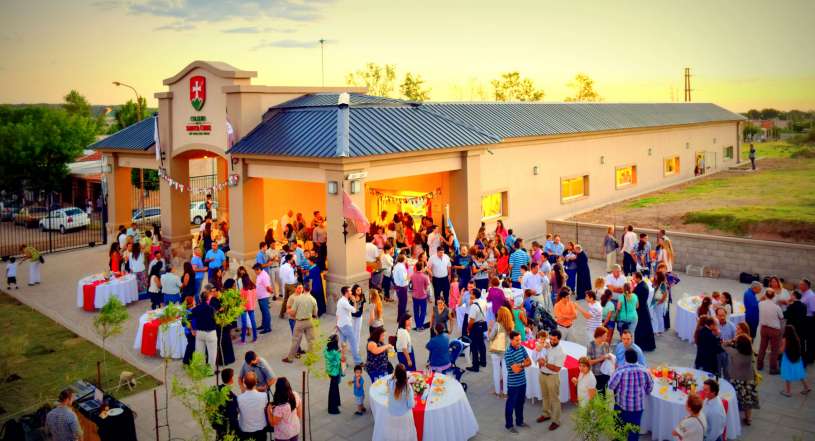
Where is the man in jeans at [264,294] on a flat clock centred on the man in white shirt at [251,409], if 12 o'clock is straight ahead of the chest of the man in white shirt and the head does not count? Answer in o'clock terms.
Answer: The man in jeans is roughly at 12 o'clock from the man in white shirt.

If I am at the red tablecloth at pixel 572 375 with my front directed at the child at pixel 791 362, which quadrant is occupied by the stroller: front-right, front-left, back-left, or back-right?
back-left

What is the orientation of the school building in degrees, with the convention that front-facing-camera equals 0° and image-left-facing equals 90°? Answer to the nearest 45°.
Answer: approximately 45°

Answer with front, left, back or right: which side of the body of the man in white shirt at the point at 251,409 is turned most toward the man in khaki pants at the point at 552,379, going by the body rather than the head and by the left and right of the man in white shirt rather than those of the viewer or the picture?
right

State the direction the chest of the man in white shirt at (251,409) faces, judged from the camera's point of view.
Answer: away from the camera
